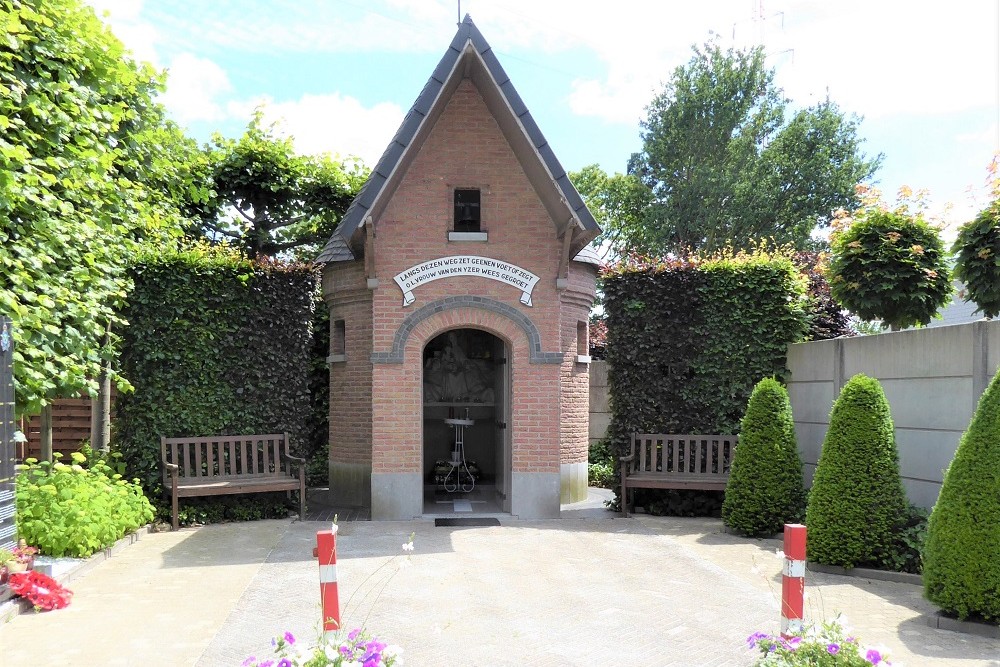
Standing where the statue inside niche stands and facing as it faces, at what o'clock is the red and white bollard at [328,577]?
The red and white bollard is roughly at 12 o'clock from the statue inside niche.

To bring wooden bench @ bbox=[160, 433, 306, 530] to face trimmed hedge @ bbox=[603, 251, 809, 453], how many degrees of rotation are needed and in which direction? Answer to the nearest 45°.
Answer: approximately 45° to its left

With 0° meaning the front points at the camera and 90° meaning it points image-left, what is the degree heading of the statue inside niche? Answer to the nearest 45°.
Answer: approximately 0°

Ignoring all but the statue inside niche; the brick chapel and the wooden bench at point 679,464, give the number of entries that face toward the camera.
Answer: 3

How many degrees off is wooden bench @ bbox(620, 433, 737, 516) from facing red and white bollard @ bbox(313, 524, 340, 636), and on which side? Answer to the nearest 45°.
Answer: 0° — it already faces it

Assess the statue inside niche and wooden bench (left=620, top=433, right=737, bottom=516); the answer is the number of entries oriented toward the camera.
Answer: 2

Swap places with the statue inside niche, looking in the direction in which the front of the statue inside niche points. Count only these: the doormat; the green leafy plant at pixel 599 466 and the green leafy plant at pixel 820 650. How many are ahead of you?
2
